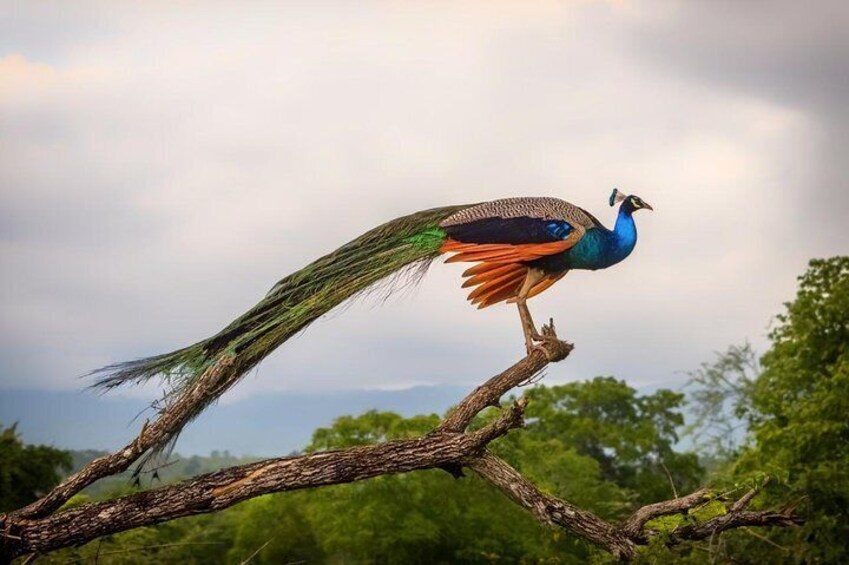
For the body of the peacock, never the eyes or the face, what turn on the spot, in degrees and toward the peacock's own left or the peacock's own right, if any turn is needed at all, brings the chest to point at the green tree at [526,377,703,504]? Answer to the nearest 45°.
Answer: approximately 90° to the peacock's own left

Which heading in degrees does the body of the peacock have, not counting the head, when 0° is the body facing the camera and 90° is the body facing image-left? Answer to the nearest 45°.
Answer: approximately 270°

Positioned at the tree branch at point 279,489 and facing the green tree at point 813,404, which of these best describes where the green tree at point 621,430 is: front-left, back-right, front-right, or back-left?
front-left
